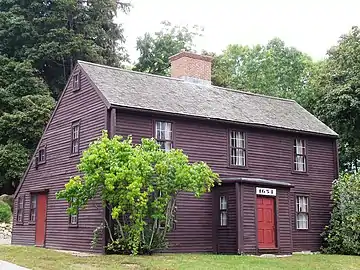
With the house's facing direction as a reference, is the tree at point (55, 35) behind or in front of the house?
behind

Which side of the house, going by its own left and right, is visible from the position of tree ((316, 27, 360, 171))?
left

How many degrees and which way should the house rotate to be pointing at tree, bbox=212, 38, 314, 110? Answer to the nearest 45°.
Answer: approximately 135° to its left

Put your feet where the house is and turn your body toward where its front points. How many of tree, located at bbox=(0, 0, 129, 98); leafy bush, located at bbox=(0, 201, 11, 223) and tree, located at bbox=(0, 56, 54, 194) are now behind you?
3

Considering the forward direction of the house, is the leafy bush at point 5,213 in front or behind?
behind

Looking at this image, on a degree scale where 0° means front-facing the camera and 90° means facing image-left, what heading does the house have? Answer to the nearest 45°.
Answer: approximately 315°

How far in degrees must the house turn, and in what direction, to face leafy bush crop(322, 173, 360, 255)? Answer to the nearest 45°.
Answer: approximately 45° to its left

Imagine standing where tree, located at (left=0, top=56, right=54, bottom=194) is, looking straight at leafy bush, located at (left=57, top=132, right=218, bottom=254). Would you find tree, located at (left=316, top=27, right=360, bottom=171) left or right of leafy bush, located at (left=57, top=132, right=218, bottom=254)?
left

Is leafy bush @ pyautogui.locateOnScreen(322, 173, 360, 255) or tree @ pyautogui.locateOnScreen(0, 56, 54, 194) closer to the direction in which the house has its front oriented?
the leafy bush

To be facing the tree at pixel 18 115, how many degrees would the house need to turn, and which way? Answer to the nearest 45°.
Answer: approximately 180°
